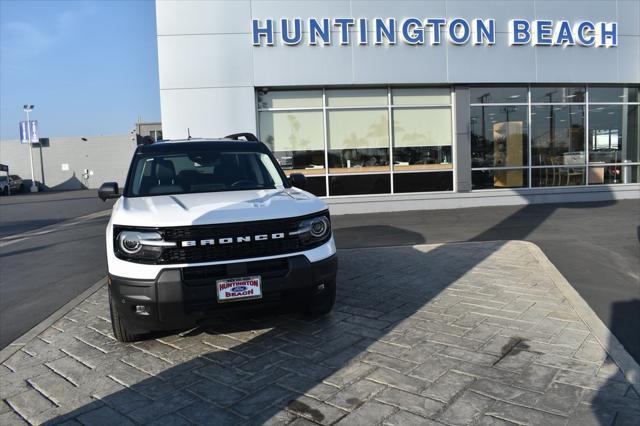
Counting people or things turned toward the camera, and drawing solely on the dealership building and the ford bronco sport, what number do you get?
2

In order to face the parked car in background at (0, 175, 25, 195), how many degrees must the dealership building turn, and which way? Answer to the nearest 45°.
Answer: approximately 135° to its right

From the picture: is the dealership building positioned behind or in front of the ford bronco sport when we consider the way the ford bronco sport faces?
behind

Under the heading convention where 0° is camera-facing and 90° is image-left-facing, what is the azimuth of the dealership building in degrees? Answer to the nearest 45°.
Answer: approximately 0°

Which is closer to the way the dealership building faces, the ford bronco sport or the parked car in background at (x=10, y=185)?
the ford bronco sport

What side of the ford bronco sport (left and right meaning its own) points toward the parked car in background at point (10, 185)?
back

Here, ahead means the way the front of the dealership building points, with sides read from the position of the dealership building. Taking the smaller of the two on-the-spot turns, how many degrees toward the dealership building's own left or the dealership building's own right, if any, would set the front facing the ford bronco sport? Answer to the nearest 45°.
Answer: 0° — it already faces it

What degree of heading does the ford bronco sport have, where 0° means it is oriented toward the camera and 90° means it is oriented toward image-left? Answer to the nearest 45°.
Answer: approximately 0°
